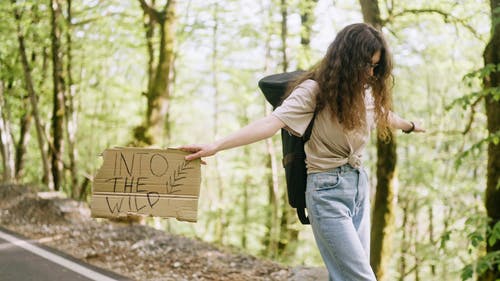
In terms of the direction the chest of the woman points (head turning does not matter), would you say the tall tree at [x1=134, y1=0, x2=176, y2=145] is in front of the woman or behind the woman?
behind

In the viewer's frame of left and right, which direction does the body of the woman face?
facing the viewer and to the right of the viewer

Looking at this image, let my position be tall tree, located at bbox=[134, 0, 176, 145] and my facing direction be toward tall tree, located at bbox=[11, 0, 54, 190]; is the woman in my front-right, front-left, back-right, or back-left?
back-left

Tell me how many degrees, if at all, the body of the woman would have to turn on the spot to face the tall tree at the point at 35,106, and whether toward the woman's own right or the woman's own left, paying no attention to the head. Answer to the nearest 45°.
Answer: approximately 180°
